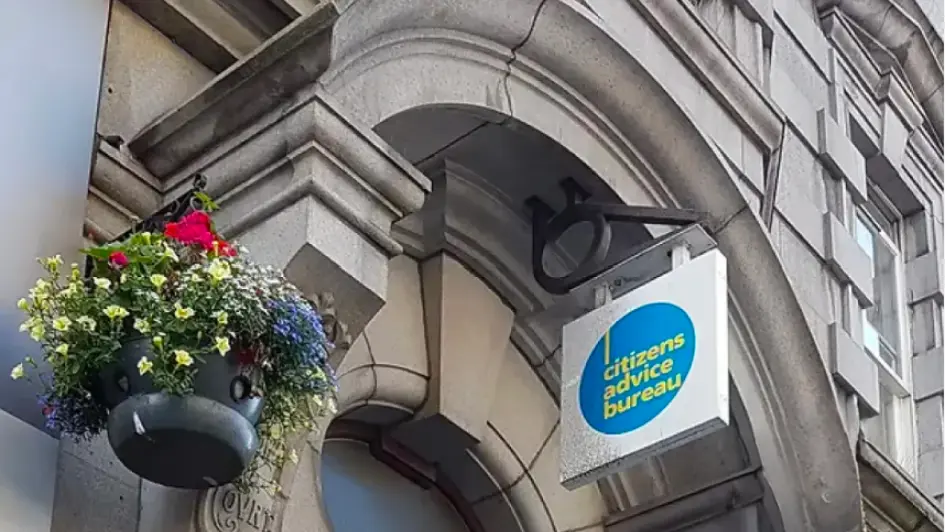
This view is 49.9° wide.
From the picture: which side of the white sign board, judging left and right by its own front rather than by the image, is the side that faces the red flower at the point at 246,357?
front

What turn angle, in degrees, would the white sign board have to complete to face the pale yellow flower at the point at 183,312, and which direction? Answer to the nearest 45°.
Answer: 0° — it already faces it

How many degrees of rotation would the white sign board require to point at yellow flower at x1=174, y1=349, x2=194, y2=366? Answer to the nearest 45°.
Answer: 0° — it already faces it

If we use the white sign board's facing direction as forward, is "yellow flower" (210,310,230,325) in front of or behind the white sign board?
in front

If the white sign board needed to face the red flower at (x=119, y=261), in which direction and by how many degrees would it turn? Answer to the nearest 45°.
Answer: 0° — it already faces it

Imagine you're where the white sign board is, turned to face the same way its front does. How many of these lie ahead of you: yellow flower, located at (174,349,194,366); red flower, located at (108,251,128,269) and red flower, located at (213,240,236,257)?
3

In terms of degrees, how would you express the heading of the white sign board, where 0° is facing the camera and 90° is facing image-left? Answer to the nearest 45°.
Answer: approximately 45°

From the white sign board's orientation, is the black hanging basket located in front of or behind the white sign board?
in front

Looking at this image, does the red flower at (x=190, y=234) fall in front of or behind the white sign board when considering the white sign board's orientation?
in front
